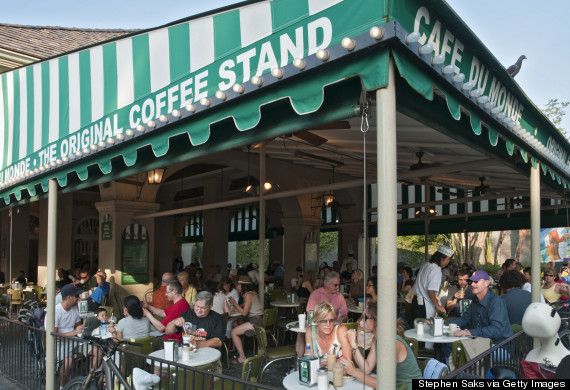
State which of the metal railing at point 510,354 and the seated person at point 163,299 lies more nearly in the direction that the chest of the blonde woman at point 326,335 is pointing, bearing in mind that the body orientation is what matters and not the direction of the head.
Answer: the metal railing

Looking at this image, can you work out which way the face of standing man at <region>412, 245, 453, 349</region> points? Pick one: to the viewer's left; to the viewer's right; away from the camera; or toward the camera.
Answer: to the viewer's right

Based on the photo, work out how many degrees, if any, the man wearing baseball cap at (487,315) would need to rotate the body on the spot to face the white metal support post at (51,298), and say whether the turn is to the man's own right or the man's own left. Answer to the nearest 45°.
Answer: approximately 45° to the man's own right

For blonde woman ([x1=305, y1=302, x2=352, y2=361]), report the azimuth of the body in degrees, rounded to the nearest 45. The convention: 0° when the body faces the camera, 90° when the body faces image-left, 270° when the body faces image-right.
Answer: approximately 0°

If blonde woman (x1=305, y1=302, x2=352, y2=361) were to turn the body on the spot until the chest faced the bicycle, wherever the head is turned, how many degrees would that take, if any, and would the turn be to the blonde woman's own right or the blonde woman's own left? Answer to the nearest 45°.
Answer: approximately 90° to the blonde woman's own right

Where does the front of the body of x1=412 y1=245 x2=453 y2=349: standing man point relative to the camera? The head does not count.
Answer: to the viewer's right

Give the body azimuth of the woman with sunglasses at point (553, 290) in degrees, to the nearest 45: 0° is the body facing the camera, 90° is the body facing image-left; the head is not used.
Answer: approximately 45°
